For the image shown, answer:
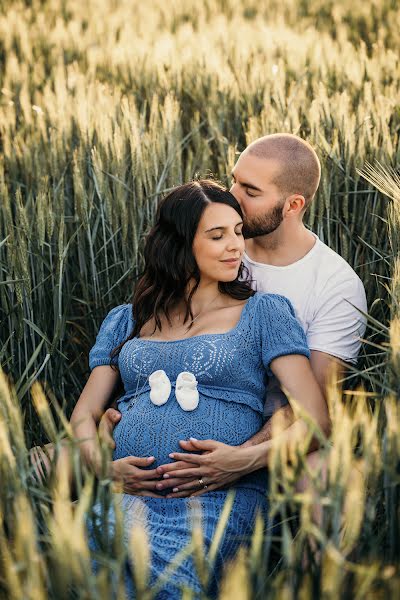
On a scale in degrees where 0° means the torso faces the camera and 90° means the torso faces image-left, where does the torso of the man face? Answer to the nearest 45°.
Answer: approximately 45°

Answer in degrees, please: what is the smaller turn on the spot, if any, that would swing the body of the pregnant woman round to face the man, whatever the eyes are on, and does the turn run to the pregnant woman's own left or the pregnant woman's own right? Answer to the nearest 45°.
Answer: approximately 135° to the pregnant woman's own left

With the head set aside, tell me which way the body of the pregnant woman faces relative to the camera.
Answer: toward the camera

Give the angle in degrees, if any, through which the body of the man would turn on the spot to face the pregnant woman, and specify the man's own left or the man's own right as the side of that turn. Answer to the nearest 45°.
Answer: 0° — they already face them

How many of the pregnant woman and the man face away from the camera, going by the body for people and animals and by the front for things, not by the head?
0
